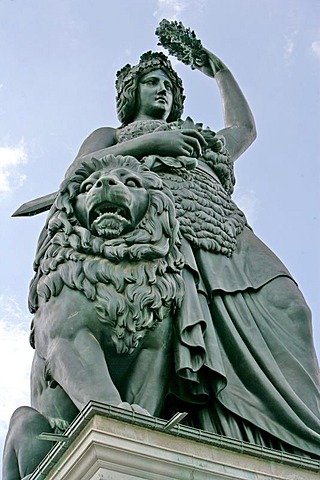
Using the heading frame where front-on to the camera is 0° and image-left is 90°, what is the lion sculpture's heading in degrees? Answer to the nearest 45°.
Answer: approximately 0°

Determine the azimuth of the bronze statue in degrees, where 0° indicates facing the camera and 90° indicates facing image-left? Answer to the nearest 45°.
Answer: approximately 315°
